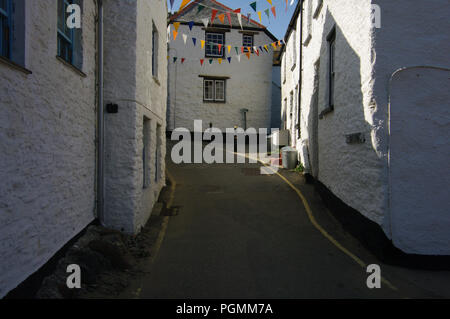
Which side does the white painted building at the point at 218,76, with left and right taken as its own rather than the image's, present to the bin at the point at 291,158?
front

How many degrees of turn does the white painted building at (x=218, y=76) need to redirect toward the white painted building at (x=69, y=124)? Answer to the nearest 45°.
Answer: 0° — it already faces it

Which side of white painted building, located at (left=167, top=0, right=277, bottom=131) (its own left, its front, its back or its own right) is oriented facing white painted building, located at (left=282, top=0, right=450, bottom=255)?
front
